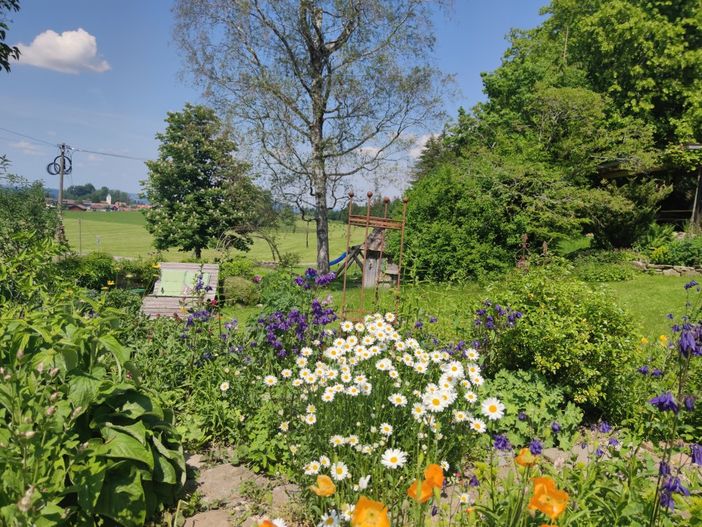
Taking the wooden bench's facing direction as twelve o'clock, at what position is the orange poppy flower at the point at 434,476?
The orange poppy flower is roughly at 12 o'clock from the wooden bench.

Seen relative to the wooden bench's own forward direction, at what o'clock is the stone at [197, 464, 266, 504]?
The stone is roughly at 12 o'clock from the wooden bench.

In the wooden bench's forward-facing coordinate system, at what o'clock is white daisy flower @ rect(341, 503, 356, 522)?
The white daisy flower is roughly at 12 o'clock from the wooden bench.

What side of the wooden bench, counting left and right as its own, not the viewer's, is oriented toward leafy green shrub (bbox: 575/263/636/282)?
left

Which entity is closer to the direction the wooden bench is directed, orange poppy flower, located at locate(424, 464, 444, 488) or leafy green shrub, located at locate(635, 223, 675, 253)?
the orange poppy flower

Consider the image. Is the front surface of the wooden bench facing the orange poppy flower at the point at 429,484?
yes

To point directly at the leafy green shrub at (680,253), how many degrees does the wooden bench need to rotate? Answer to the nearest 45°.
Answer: approximately 90° to its left

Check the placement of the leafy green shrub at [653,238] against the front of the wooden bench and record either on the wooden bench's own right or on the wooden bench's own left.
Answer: on the wooden bench's own left

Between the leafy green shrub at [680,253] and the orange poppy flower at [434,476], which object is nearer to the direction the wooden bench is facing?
the orange poppy flower
